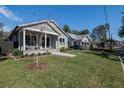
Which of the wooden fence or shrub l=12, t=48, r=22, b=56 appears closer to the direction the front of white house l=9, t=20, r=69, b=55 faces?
the shrub

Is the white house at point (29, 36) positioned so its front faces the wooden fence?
no

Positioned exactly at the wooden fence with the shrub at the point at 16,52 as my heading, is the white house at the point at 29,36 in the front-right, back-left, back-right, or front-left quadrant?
front-left

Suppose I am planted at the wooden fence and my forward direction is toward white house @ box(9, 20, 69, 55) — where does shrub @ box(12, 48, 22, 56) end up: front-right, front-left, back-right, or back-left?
front-right
